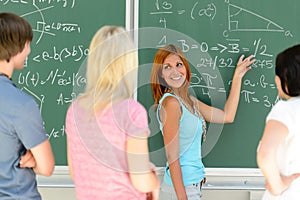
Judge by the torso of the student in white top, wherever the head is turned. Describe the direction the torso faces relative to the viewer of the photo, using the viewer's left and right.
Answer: facing away from the viewer and to the left of the viewer

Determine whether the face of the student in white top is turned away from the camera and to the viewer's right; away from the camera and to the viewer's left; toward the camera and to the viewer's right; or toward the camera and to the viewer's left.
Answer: away from the camera and to the viewer's left
